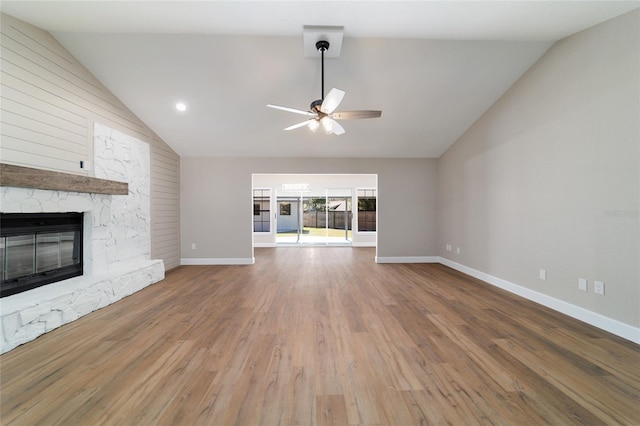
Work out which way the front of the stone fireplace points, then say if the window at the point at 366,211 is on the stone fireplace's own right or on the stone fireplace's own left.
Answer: on the stone fireplace's own left

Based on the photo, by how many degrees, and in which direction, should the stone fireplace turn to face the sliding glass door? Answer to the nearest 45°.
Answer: approximately 45° to its left

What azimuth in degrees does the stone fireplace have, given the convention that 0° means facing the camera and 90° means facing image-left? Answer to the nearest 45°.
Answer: approximately 315°

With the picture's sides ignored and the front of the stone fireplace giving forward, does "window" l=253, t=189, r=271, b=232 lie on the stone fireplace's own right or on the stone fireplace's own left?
on the stone fireplace's own left

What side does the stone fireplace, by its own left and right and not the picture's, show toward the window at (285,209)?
left

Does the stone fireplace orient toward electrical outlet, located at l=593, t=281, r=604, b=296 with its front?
yes

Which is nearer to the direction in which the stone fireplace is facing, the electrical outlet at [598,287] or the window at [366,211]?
the electrical outlet
